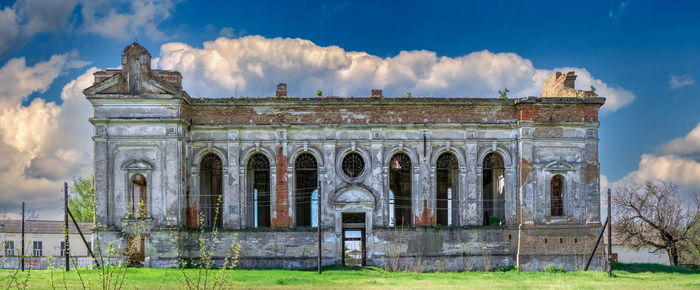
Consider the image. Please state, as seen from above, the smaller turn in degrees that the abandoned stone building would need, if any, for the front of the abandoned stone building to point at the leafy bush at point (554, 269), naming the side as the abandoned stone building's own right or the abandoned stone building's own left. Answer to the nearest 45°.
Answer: approximately 90° to the abandoned stone building's own left

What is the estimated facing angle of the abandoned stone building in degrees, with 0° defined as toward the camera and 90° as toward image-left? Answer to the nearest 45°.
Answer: approximately 0°
